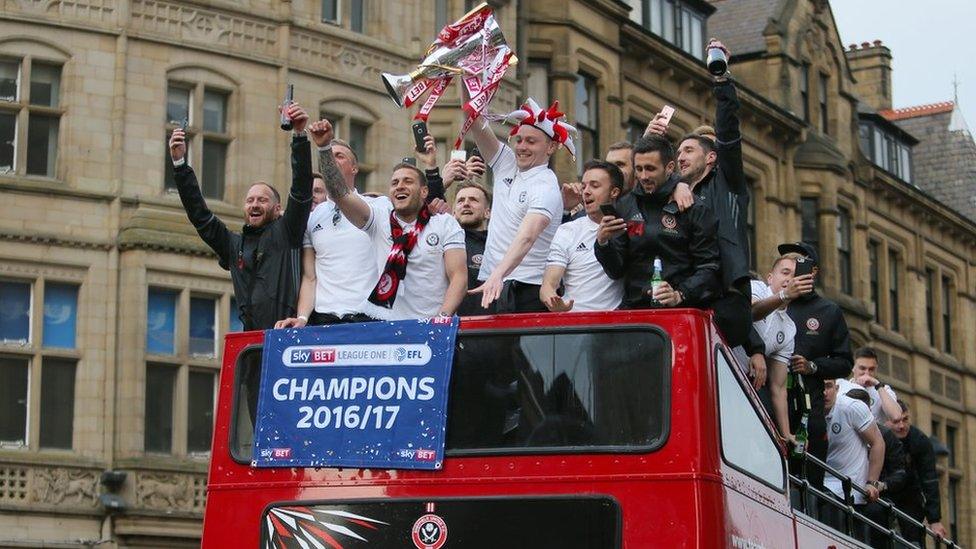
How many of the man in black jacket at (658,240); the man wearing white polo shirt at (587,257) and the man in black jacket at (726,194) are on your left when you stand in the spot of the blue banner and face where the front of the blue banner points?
3

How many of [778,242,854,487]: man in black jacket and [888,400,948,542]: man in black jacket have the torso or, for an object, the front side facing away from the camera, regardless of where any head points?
0

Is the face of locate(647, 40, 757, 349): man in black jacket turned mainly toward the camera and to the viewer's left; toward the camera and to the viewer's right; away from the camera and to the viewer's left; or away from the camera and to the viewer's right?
toward the camera and to the viewer's left

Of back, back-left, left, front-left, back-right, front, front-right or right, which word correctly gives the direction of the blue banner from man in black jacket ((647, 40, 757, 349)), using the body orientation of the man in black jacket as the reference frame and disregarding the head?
front-right

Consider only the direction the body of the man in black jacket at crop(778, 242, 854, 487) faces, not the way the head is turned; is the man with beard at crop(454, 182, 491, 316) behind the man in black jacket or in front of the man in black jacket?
in front

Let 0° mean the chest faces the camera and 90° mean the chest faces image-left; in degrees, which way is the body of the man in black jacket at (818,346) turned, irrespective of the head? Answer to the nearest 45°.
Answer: approximately 45°

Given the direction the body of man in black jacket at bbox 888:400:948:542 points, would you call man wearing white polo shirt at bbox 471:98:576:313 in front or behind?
in front

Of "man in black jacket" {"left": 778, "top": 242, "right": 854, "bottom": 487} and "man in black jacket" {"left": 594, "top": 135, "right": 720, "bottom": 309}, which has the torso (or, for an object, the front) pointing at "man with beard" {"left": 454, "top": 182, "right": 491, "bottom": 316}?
"man in black jacket" {"left": 778, "top": 242, "right": 854, "bottom": 487}

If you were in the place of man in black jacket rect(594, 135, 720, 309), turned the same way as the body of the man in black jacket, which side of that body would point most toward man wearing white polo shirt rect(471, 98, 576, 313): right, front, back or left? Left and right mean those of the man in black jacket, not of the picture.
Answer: right

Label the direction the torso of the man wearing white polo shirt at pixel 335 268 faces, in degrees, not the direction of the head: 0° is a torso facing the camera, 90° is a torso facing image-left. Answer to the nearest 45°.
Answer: approximately 45°

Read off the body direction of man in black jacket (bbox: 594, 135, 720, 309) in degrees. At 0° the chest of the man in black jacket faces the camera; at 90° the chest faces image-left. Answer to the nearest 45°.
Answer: approximately 45°
